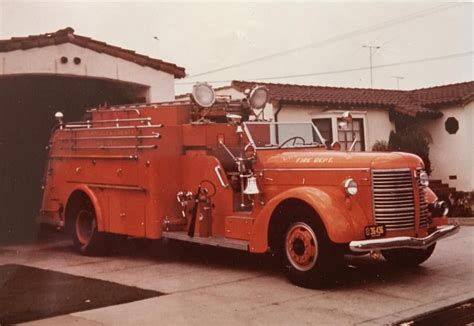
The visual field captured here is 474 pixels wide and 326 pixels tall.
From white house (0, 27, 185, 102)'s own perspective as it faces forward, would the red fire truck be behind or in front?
in front

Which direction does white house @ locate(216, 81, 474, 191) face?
toward the camera

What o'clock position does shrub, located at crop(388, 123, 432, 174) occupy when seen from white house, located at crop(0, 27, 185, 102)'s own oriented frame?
The shrub is roughly at 8 o'clock from the white house.

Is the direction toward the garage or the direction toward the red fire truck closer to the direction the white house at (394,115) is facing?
the red fire truck

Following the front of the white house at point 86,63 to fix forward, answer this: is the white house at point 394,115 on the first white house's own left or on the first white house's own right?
on the first white house's own left

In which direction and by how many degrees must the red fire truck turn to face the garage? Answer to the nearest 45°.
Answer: approximately 180°

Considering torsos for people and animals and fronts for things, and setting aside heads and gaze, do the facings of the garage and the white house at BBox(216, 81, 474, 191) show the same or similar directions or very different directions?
same or similar directions

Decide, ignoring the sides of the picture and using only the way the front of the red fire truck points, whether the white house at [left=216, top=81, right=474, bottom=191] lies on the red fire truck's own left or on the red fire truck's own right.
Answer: on the red fire truck's own left

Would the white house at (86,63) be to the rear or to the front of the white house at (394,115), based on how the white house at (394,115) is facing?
to the front

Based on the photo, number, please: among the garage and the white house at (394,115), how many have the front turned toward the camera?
2

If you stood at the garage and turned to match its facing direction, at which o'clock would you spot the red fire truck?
The red fire truck is roughly at 11 o'clock from the garage.

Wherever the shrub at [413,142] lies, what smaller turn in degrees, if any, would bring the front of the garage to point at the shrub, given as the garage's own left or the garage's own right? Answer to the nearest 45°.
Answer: approximately 90° to the garage's own left

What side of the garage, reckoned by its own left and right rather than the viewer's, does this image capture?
front

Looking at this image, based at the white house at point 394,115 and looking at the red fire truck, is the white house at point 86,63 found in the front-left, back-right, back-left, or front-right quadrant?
front-right

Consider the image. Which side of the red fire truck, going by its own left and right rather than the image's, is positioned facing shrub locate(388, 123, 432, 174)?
left

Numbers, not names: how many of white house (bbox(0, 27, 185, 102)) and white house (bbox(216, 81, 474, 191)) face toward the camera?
2
